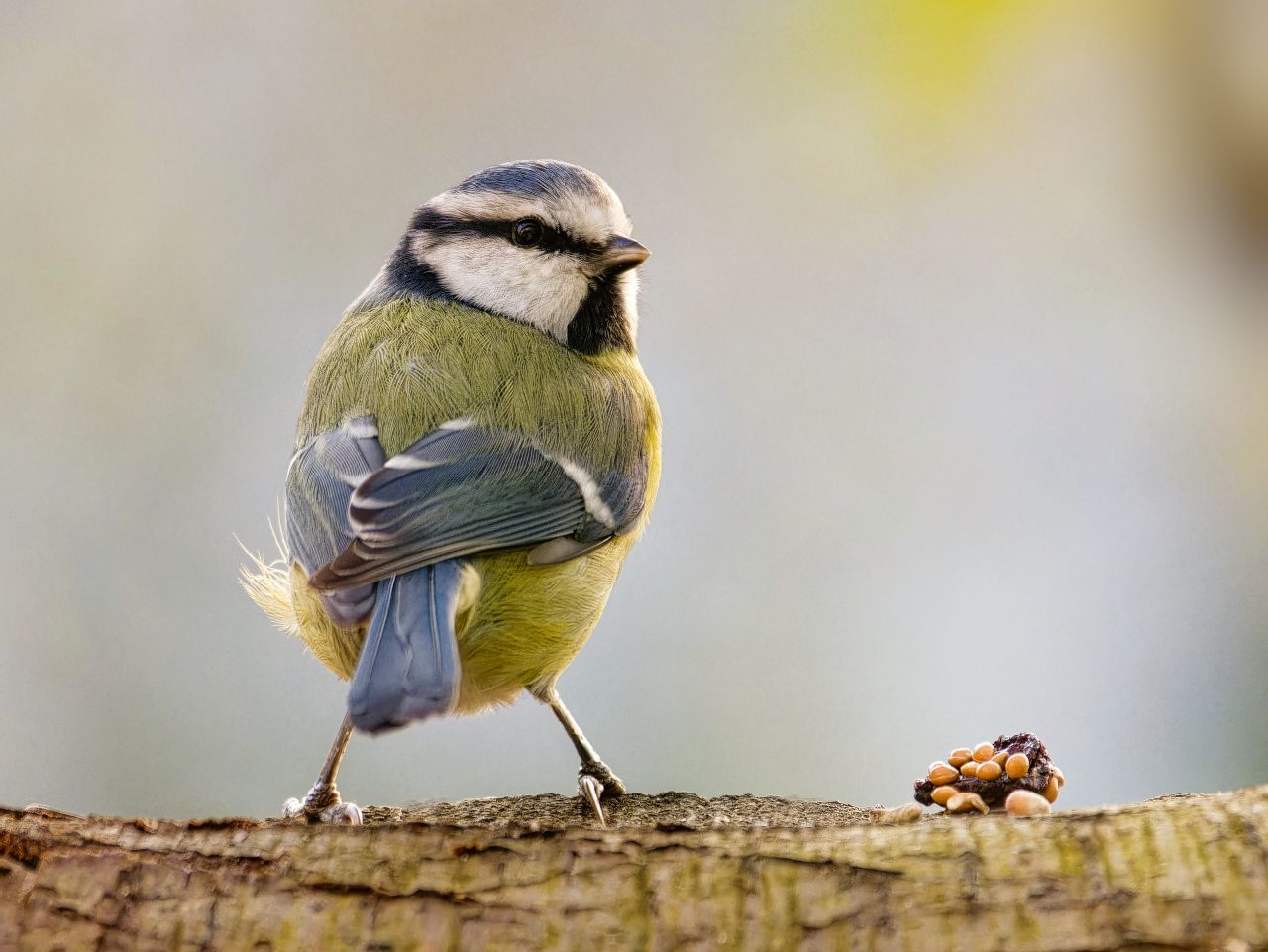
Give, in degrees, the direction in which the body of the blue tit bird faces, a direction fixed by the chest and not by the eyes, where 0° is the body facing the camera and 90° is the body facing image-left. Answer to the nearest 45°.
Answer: approximately 225°
